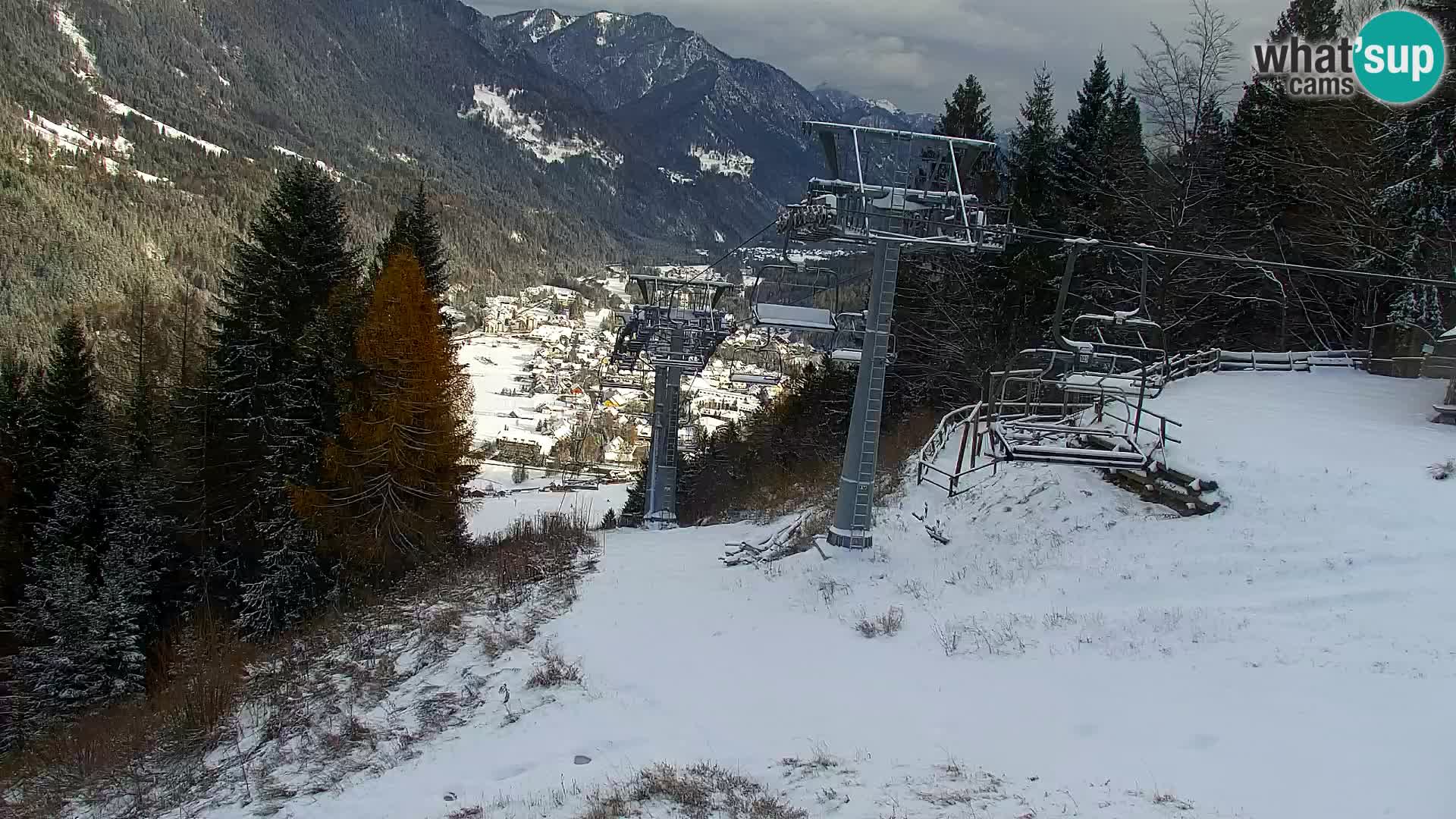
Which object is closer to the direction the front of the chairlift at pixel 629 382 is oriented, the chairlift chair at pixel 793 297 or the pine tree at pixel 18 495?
the chairlift chair

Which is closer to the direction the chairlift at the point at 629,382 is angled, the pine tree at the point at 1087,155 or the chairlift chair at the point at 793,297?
the chairlift chair

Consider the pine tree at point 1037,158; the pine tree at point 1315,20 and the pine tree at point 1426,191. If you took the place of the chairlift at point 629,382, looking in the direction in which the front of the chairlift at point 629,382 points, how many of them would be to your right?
0

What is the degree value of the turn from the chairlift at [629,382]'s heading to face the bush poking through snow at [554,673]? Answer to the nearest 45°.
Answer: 0° — it already faces it

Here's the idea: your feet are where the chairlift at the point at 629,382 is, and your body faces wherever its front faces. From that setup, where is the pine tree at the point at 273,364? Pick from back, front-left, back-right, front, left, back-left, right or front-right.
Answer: right

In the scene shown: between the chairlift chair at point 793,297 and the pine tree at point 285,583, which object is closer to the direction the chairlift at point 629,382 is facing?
the chairlift chair

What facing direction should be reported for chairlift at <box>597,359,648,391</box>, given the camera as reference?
facing the viewer

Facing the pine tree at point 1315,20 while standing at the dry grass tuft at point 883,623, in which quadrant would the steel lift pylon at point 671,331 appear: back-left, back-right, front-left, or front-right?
front-left

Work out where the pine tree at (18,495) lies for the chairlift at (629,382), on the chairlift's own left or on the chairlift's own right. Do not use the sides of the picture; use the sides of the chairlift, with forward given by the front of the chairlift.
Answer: on the chairlift's own right

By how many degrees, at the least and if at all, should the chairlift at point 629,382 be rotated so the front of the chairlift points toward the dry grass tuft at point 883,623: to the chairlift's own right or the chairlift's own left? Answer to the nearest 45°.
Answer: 0° — it already faces it

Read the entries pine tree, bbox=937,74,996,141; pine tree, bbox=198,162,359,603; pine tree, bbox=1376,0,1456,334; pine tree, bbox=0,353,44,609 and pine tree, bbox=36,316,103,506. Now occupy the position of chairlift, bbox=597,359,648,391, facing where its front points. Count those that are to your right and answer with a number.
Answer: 3

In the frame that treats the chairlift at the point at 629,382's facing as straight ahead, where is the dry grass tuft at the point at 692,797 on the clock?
The dry grass tuft is roughly at 12 o'clock from the chairlift.
